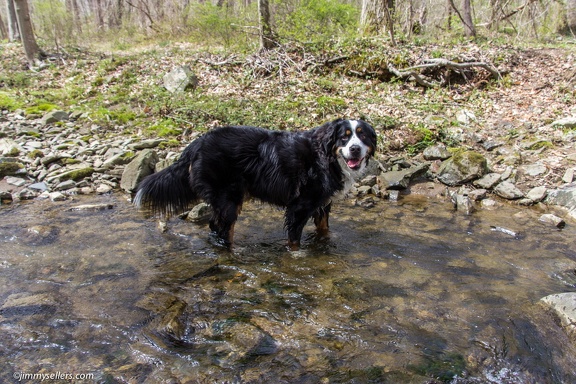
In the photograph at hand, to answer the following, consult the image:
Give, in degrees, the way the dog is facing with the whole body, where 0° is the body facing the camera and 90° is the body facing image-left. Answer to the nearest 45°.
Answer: approximately 270°

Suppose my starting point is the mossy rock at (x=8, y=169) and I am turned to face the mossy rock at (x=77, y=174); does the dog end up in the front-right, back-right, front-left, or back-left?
front-right

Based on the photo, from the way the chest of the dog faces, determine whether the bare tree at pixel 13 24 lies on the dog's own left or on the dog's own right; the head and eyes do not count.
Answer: on the dog's own left

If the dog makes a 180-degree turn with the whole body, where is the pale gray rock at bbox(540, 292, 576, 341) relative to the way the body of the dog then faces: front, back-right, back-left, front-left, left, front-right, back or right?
back-left

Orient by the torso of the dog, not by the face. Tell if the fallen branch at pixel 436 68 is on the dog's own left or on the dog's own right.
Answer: on the dog's own left

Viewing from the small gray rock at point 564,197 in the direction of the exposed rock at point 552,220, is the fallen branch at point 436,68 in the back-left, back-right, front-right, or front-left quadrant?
back-right

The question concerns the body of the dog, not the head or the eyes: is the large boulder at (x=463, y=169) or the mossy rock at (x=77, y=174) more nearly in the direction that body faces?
the large boulder

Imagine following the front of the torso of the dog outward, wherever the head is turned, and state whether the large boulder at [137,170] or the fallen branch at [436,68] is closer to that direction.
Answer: the fallen branch

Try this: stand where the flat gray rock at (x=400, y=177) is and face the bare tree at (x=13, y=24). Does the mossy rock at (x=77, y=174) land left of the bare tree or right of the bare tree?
left

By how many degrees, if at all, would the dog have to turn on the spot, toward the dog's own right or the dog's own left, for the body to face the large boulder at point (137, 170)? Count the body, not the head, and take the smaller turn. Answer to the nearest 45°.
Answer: approximately 135° to the dog's own left

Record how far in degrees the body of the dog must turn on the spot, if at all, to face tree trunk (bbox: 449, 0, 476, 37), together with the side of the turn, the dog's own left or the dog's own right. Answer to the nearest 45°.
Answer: approximately 45° to the dog's own left

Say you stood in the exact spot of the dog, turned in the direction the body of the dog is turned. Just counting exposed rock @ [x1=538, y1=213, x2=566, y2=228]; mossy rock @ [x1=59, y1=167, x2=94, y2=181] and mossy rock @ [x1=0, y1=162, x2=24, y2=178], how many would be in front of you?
1

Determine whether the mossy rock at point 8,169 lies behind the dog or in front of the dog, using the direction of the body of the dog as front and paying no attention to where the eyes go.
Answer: behind

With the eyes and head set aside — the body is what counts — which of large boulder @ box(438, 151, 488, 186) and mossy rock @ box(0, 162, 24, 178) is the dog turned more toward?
the large boulder

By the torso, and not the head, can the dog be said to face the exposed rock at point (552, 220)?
yes

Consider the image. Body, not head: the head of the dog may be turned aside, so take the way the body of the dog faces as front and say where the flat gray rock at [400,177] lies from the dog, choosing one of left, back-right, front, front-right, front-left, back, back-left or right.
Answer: front-left
